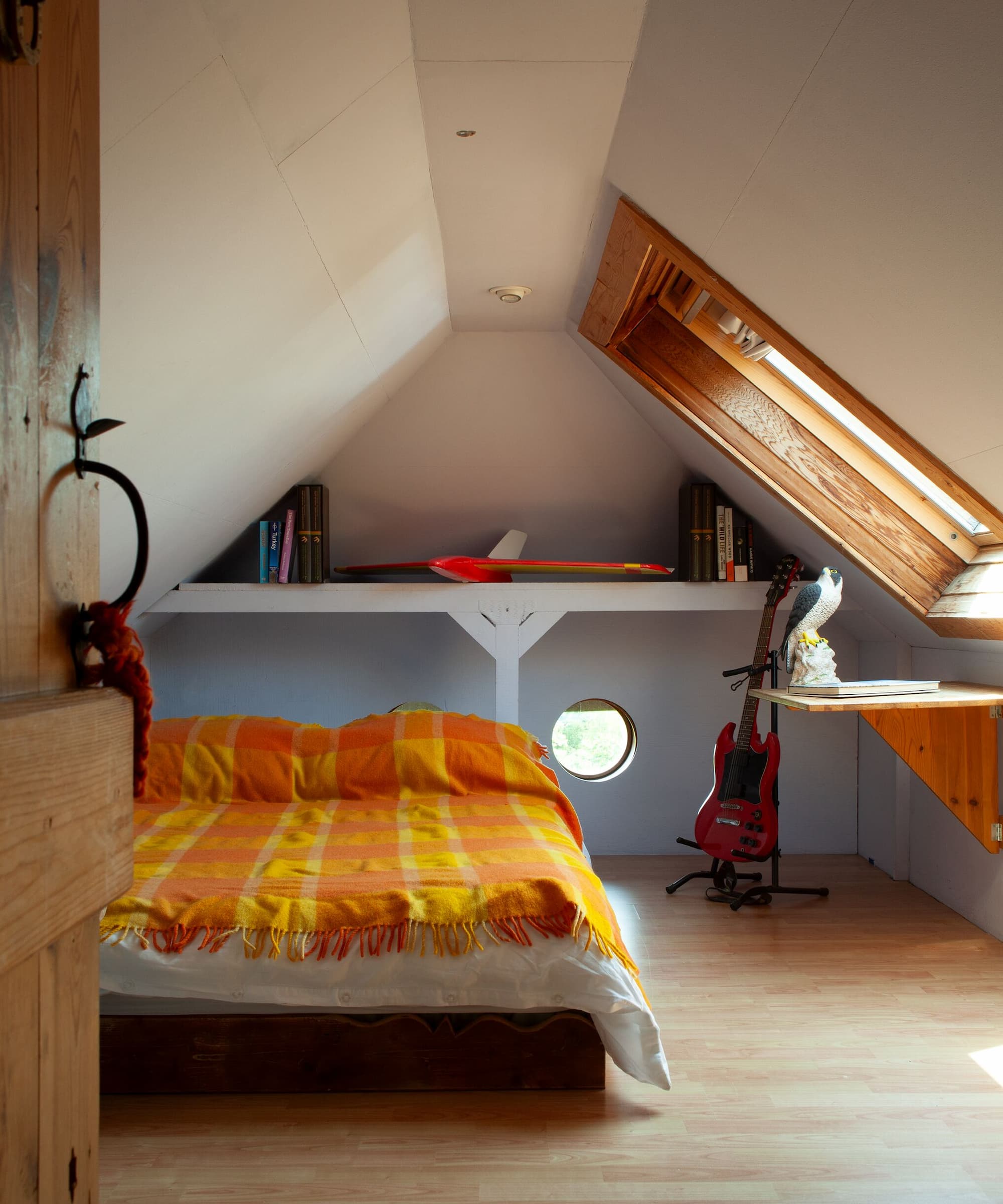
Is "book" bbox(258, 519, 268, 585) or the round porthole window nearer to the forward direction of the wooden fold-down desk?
the book

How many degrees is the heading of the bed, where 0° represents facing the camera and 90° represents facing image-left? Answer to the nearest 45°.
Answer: approximately 0°

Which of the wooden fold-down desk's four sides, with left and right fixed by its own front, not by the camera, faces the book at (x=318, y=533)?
front

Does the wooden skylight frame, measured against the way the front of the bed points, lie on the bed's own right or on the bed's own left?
on the bed's own left

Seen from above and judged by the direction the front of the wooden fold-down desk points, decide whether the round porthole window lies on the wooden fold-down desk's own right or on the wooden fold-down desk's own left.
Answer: on the wooden fold-down desk's own right

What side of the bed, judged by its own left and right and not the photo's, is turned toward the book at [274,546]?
back

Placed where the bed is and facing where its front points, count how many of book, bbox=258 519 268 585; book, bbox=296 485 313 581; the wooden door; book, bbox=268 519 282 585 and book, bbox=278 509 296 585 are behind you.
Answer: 4

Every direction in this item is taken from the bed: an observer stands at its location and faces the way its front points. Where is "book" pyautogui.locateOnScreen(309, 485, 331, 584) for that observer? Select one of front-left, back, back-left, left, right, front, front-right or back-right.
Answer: back

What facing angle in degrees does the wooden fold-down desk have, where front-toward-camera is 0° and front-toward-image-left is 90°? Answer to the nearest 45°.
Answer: approximately 90°

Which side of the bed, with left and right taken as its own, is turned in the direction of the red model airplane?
back

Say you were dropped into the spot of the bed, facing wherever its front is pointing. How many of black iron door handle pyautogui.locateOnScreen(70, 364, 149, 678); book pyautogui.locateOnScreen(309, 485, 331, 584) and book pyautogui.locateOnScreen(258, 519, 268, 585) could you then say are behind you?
2

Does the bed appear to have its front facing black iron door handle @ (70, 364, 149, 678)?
yes

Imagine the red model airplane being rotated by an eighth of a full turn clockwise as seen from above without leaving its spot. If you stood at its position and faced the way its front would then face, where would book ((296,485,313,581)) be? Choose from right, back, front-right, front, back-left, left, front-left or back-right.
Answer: front

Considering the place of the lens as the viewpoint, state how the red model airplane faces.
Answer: facing the viewer and to the left of the viewer
